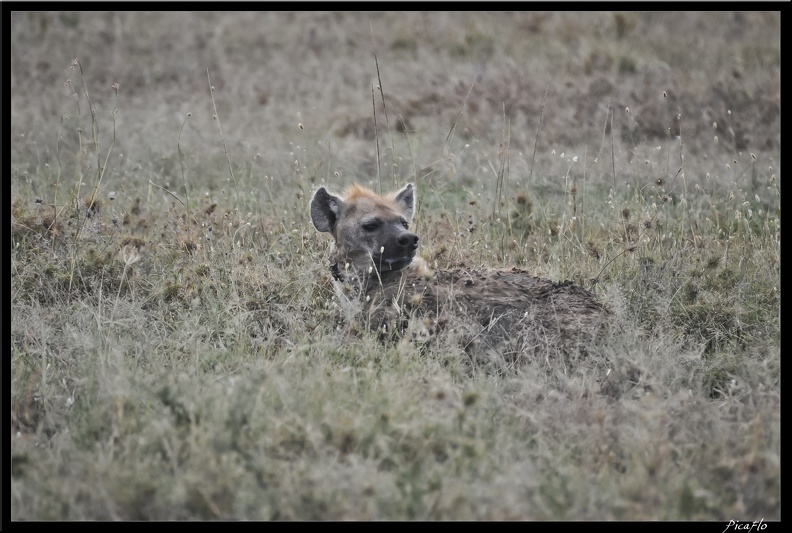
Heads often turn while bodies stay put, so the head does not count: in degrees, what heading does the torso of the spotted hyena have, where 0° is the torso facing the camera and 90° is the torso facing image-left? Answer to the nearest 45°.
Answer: approximately 90°
